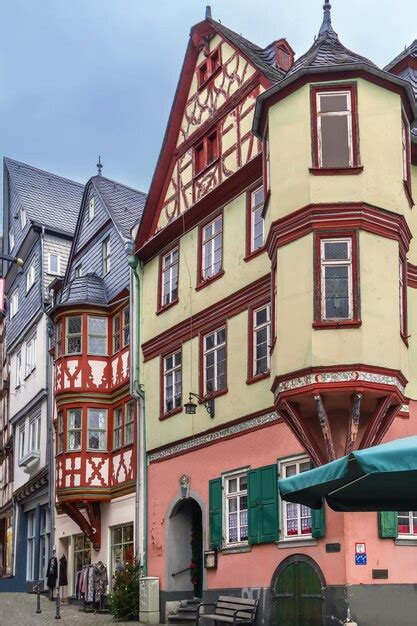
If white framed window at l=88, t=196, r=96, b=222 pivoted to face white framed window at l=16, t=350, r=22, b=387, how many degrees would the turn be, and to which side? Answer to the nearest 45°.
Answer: approximately 135° to its right

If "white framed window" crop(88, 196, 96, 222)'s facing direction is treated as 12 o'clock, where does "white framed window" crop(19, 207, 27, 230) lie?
"white framed window" crop(19, 207, 27, 230) is roughly at 4 o'clock from "white framed window" crop(88, 196, 96, 222).

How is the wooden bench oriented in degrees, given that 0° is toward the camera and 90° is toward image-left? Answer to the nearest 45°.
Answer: approximately 45°

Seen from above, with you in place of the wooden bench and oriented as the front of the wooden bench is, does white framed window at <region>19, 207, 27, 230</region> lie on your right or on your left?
on your right

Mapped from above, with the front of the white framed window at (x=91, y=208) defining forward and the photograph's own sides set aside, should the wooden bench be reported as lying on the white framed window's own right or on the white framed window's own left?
on the white framed window's own left
